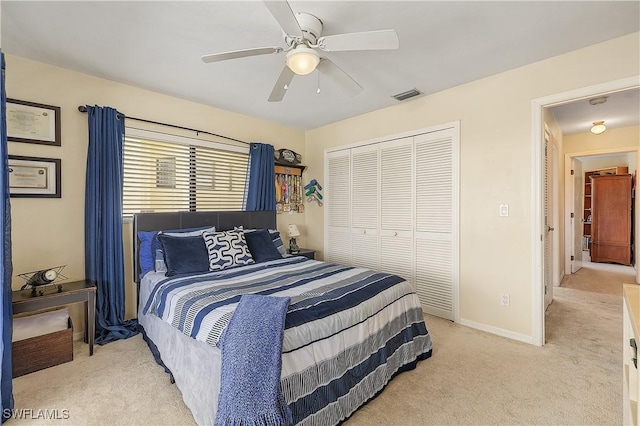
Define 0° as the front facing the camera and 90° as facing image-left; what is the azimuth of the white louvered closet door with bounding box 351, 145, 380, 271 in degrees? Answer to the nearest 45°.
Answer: approximately 45°

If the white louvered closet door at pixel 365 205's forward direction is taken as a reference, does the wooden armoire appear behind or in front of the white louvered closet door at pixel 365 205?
behind

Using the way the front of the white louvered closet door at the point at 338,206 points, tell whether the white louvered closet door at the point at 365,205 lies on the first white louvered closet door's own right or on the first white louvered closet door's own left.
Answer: on the first white louvered closet door's own left

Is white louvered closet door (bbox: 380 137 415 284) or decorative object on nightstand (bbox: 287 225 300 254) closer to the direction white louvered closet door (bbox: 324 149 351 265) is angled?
the decorative object on nightstand

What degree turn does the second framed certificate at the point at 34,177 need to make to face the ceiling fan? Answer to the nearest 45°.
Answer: approximately 45° to its left

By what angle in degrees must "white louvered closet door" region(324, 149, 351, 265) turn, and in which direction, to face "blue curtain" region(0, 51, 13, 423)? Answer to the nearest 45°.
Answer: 0° — it already faces it

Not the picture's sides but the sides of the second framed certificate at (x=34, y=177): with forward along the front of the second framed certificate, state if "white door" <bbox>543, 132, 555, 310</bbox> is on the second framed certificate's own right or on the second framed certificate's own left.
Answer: on the second framed certificate's own left

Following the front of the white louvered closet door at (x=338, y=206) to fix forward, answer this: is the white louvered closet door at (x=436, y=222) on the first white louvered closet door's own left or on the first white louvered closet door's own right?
on the first white louvered closet door's own left

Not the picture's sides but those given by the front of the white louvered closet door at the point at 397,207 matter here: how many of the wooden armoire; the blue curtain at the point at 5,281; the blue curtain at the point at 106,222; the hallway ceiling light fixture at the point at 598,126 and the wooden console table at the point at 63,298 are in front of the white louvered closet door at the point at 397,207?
3

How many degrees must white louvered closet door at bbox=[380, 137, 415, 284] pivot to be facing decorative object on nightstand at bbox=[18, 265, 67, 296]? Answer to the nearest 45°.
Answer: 0° — it already faces it
